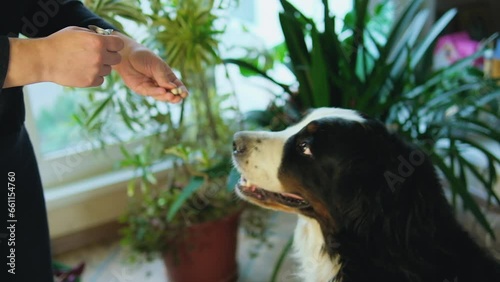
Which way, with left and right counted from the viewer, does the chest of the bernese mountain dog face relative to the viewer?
facing to the left of the viewer

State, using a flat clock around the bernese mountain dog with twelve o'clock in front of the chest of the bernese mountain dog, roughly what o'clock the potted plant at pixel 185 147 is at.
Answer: The potted plant is roughly at 1 o'clock from the bernese mountain dog.

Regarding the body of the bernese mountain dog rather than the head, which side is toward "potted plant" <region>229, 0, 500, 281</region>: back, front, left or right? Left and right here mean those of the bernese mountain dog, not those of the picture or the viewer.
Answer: right
